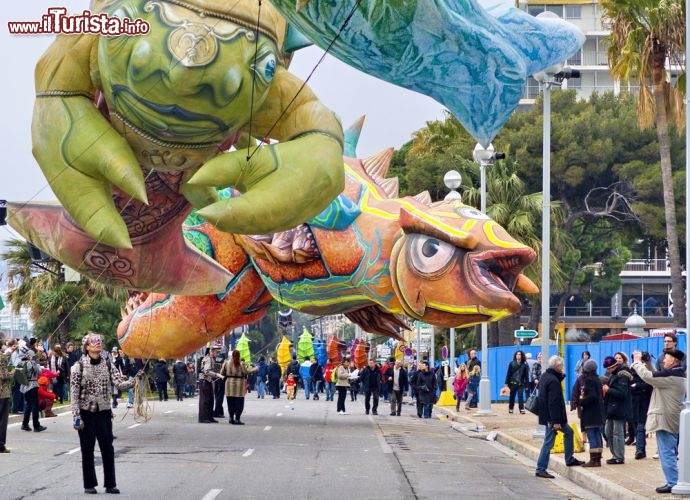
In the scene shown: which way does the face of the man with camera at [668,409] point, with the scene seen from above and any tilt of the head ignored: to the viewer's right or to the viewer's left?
to the viewer's left

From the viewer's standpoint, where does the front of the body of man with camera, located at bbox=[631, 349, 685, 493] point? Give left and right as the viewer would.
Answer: facing to the left of the viewer

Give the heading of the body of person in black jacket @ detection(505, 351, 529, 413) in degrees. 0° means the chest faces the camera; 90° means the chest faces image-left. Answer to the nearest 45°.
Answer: approximately 0°

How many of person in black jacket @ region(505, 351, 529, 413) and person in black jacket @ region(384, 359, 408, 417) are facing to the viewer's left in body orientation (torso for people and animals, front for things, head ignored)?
0

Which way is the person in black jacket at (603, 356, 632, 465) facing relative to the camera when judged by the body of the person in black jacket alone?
to the viewer's left

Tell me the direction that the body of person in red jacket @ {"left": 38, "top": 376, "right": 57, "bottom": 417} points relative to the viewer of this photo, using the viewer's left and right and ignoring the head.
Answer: facing to the right of the viewer
